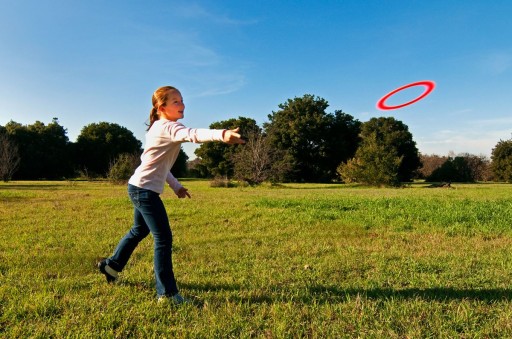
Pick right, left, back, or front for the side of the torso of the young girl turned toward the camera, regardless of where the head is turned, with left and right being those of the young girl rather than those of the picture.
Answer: right

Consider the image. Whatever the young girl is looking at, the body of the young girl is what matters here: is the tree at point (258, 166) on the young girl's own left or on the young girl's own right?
on the young girl's own left
